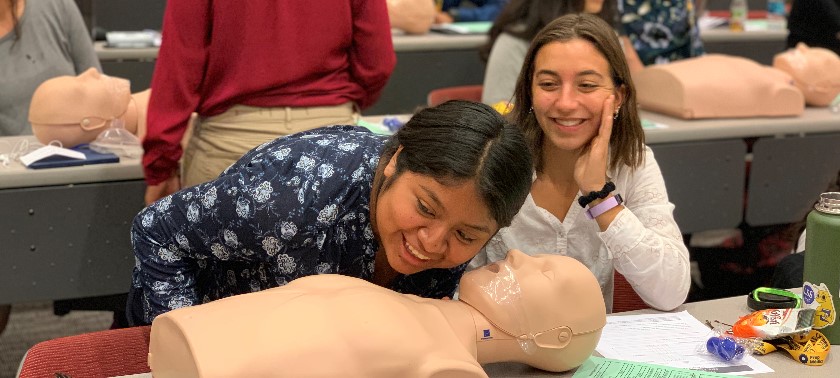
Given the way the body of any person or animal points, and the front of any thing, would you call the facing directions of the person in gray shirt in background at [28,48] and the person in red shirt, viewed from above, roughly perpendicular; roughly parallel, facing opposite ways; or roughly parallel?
roughly parallel, facing opposite ways

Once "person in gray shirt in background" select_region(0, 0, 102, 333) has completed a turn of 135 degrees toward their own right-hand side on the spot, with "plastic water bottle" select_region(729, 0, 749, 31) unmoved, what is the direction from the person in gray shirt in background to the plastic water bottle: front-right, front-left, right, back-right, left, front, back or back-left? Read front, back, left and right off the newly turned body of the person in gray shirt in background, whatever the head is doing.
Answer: back-right

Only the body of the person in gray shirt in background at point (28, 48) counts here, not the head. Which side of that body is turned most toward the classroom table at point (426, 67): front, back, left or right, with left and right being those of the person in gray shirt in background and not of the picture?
left

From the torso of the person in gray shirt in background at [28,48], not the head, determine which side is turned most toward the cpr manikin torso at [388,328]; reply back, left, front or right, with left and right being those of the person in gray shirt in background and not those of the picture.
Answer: front

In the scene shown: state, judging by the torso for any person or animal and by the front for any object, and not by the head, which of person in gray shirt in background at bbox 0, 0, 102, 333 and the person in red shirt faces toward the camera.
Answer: the person in gray shirt in background

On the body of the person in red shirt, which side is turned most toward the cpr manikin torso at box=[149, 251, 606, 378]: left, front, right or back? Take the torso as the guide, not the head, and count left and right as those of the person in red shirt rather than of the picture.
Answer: back

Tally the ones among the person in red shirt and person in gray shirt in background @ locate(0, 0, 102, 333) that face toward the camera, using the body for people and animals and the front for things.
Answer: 1

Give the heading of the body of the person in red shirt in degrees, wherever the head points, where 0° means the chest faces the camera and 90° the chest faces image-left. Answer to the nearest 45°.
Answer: approximately 180°

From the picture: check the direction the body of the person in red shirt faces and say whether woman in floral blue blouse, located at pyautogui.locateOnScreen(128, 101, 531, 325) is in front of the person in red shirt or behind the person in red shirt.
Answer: behind

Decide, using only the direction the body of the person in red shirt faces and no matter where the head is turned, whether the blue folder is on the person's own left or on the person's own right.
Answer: on the person's own left

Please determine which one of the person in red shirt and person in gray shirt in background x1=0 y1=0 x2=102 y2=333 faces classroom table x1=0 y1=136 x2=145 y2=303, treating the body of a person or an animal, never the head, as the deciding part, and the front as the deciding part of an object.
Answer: the person in gray shirt in background

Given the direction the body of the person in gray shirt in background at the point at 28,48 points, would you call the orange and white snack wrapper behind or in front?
in front

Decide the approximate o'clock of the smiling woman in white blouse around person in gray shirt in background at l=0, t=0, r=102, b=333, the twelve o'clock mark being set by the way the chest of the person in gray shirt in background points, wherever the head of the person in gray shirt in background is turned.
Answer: The smiling woman in white blouse is roughly at 11 o'clock from the person in gray shirt in background.

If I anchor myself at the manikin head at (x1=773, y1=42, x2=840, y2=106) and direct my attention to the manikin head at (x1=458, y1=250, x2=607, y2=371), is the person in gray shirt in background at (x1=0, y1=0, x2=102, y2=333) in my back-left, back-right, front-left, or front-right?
front-right

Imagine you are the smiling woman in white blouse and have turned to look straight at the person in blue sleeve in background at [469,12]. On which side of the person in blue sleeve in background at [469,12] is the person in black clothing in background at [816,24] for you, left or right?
right
